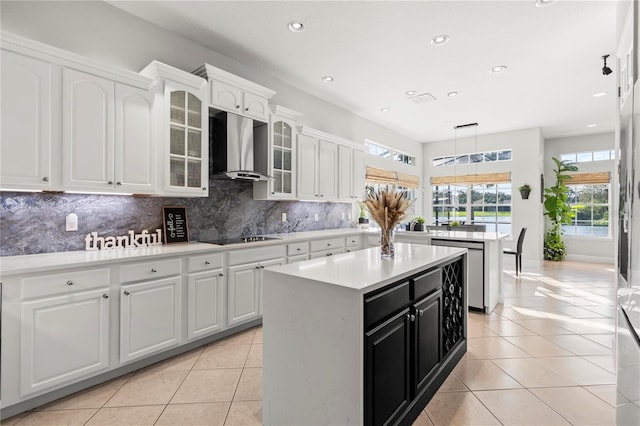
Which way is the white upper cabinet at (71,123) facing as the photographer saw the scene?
facing the viewer and to the right of the viewer

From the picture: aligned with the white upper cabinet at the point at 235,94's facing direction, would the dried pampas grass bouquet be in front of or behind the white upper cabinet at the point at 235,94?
in front

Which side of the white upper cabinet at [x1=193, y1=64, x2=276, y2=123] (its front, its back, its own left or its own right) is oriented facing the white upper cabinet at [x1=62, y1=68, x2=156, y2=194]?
right

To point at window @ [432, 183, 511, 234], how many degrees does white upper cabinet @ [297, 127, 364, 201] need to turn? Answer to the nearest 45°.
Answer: approximately 90° to its left

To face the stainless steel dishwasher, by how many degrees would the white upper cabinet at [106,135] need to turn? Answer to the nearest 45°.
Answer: approximately 45° to its left

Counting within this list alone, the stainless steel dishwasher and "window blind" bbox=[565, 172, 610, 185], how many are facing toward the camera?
2

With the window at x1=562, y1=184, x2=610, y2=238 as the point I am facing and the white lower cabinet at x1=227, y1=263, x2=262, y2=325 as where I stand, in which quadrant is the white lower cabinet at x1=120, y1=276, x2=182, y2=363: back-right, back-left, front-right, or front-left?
back-right

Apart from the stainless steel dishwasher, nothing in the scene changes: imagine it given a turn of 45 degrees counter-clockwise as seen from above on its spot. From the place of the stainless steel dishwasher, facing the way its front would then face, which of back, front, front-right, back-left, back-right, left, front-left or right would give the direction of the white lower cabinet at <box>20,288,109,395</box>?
right

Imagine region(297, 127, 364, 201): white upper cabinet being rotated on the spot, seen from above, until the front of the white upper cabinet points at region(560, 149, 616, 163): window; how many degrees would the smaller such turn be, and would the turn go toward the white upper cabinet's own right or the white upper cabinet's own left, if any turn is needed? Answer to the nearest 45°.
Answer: approximately 90° to the white upper cabinet's own left

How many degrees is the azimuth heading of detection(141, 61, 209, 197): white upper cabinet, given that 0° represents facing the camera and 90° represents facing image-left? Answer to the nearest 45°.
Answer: approximately 315°
